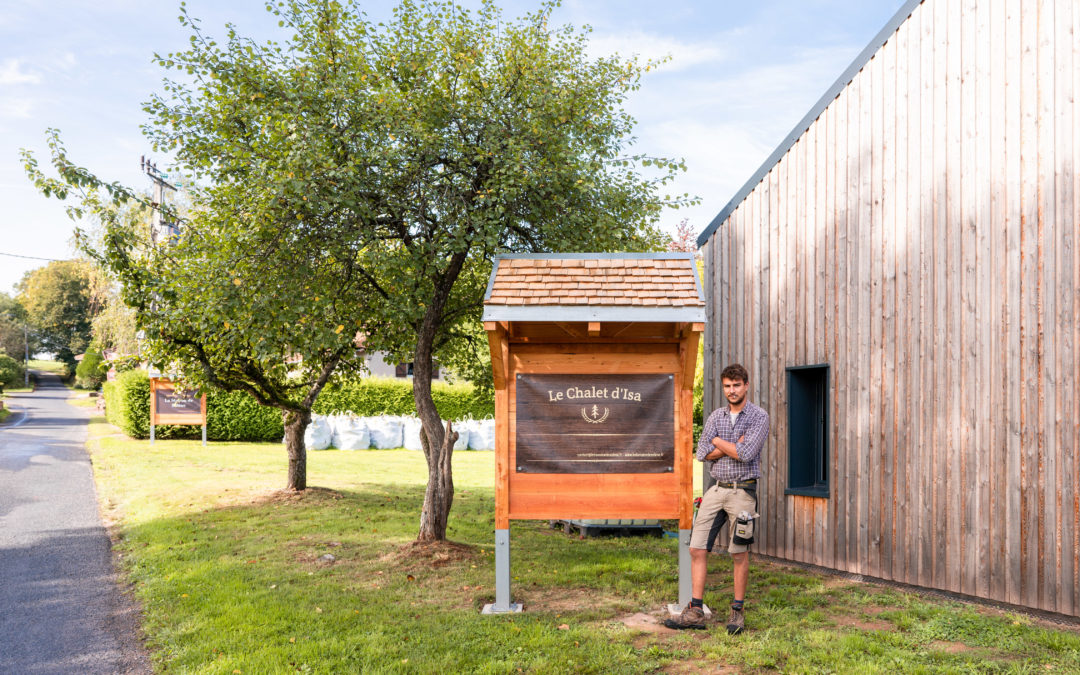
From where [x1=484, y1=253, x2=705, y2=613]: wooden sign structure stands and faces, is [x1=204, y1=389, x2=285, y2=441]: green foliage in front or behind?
behind

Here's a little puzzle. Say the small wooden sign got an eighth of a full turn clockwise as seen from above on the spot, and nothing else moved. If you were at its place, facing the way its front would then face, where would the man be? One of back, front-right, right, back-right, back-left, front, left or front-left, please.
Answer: front-left

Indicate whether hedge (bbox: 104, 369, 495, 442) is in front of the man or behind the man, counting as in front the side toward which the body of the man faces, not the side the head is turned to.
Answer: behind

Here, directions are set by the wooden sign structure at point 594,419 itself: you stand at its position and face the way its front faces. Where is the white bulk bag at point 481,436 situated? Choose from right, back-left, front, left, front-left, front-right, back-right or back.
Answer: back

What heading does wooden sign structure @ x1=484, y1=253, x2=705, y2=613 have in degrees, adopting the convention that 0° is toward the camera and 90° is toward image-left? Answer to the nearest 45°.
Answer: approximately 0°

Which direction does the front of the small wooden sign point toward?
toward the camera

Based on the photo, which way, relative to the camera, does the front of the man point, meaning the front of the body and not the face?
toward the camera
